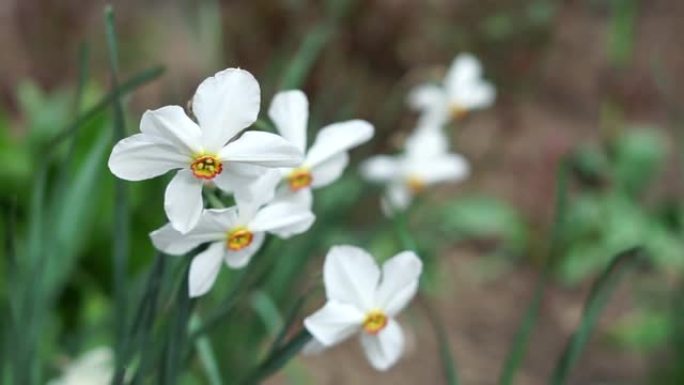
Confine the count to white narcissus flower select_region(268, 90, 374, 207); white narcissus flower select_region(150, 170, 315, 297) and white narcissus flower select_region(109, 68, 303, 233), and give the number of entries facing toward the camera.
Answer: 3

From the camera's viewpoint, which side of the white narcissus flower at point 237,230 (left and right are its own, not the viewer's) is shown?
front

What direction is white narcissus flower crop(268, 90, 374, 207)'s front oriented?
toward the camera
